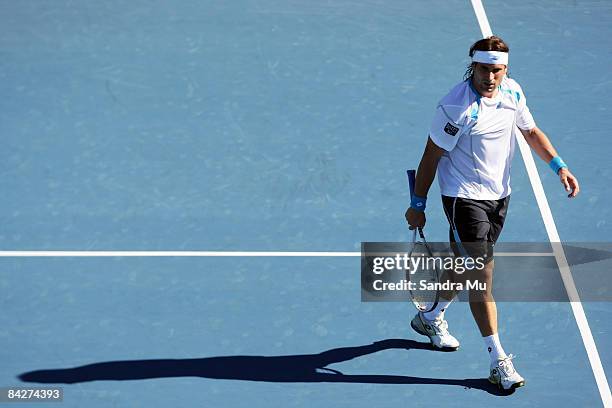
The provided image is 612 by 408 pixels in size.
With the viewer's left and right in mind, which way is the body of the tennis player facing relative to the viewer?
facing the viewer and to the right of the viewer
